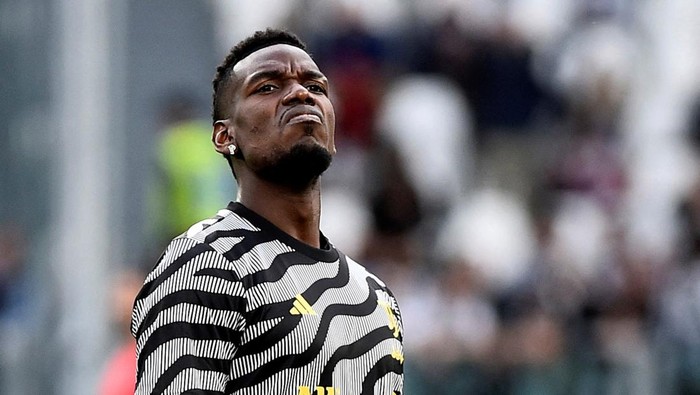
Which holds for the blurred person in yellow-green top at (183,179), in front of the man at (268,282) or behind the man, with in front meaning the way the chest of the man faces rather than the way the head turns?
behind

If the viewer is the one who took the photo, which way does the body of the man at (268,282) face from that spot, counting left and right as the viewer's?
facing the viewer and to the right of the viewer

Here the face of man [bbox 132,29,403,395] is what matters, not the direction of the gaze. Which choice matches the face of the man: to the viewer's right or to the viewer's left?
to the viewer's right
